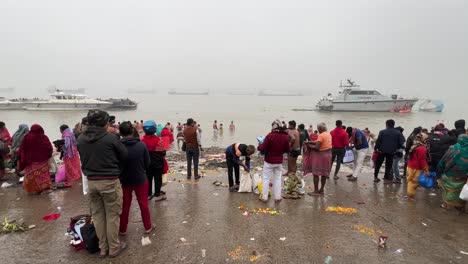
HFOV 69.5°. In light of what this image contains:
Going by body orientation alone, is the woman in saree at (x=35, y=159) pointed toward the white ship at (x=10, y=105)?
yes

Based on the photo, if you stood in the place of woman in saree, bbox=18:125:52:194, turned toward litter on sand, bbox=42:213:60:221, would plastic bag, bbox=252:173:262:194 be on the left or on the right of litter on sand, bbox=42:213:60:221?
left

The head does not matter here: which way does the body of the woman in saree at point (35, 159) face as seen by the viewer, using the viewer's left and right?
facing away from the viewer

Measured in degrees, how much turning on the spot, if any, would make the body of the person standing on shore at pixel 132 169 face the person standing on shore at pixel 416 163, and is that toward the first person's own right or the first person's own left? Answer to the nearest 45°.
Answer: approximately 90° to the first person's own right
